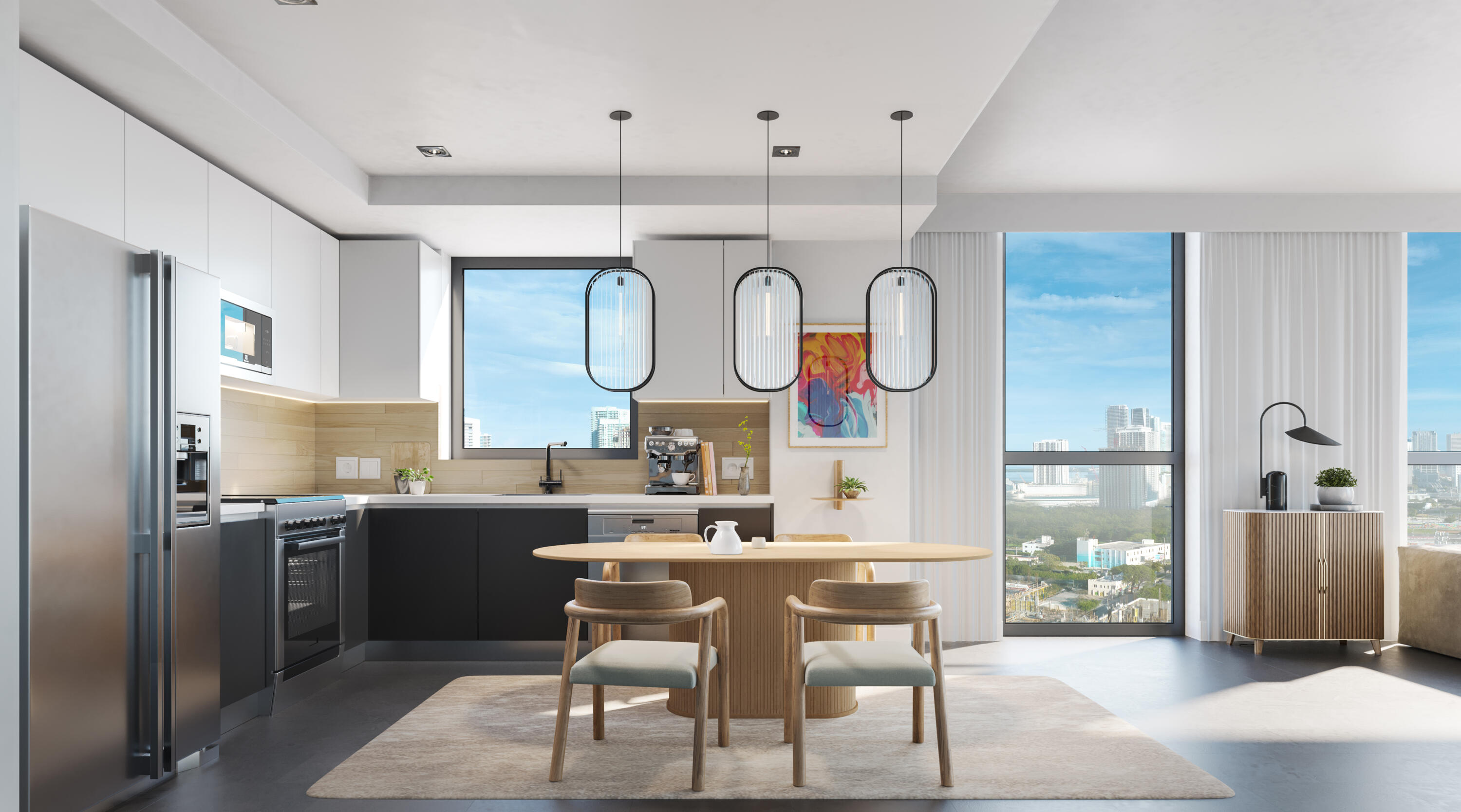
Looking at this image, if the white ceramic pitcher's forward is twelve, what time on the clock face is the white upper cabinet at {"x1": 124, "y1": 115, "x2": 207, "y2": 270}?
The white upper cabinet is roughly at 6 o'clock from the white ceramic pitcher.

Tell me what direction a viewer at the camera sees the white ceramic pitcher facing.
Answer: facing to the right of the viewer

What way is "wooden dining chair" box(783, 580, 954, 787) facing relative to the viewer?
away from the camera

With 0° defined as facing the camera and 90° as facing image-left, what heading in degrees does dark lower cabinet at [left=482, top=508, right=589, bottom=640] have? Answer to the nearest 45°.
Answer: approximately 0°

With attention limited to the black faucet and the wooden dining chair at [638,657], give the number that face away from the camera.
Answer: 1

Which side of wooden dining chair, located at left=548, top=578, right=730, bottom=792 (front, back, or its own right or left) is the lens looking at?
back

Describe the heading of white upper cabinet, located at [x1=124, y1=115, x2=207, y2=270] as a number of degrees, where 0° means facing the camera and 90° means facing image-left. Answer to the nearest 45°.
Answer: approximately 315°
